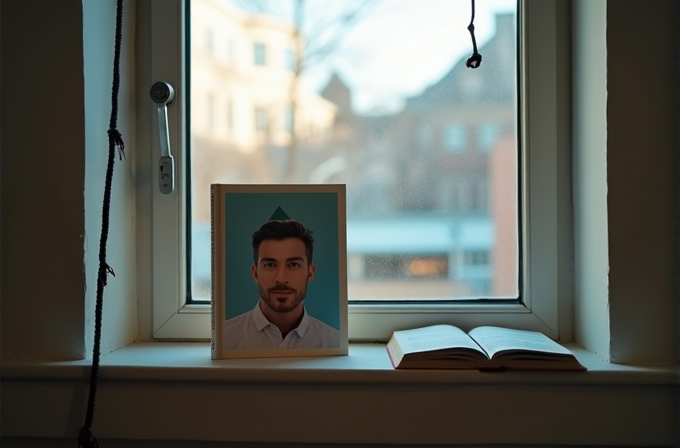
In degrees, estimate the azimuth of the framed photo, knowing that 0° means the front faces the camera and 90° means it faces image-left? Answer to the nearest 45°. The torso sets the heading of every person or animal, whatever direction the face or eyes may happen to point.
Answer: approximately 0°
